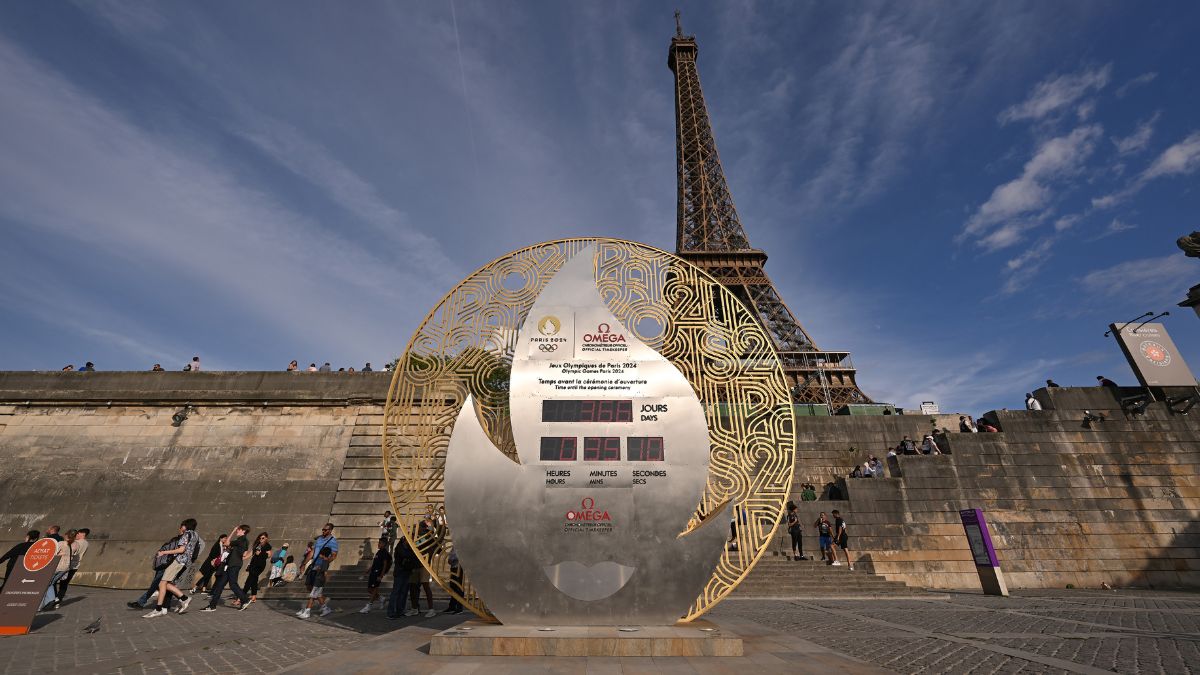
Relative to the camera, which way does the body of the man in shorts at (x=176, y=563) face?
to the viewer's left

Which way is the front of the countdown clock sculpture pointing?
toward the camera

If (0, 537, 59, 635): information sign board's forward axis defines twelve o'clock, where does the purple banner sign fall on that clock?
The purple banner sign is roughly at 10 o'clock from the information sign board.

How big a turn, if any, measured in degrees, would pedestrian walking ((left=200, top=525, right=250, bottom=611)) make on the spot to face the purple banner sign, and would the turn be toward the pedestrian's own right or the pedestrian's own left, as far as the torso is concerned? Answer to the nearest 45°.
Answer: approximately 135° to the pedestrian's own left

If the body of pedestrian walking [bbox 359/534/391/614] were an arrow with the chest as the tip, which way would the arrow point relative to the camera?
to the viewer's left

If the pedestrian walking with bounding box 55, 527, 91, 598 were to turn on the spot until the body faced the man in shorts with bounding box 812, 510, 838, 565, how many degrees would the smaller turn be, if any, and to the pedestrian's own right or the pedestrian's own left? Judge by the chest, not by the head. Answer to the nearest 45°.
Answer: approximately 135° to the pedestrian's own left

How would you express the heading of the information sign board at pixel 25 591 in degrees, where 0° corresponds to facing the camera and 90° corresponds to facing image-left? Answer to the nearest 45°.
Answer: approximately 0°

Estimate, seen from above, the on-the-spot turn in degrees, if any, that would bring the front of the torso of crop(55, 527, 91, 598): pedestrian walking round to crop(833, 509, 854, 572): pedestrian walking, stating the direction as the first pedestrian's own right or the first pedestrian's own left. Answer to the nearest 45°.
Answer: approximately 135° to the first pedestrian's own left

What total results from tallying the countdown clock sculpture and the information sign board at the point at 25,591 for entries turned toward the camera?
2

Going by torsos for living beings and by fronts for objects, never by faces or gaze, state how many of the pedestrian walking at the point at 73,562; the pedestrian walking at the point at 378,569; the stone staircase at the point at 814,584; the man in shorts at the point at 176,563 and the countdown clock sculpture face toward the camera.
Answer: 2
